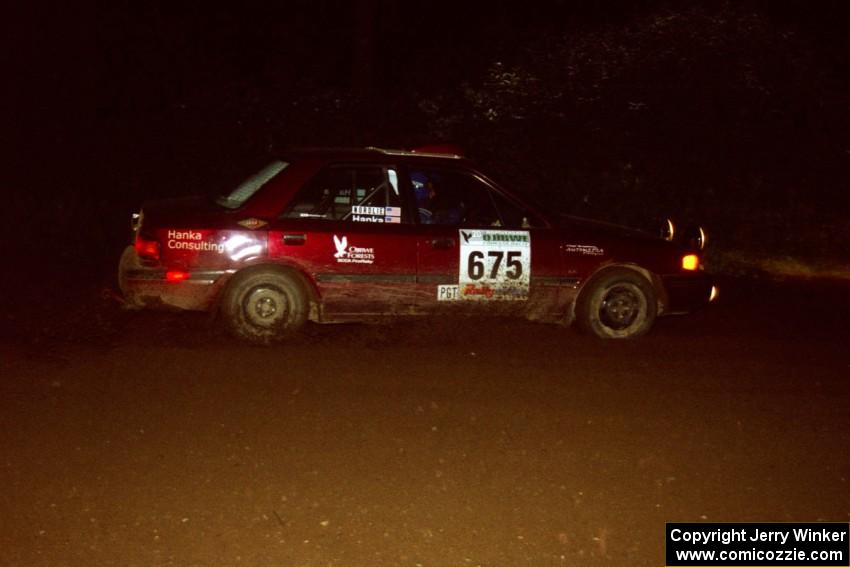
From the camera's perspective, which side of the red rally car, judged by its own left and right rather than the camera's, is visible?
right
